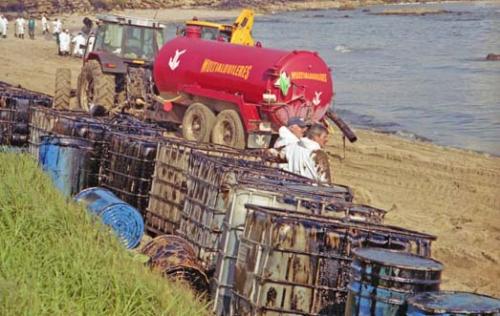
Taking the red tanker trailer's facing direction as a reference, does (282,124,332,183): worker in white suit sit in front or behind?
behind

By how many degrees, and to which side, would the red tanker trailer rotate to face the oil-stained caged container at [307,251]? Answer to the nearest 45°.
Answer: approximately 135° to its left

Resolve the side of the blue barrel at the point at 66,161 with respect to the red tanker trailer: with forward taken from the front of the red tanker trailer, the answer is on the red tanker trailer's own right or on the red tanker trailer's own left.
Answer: on the red tanker trailer's own left

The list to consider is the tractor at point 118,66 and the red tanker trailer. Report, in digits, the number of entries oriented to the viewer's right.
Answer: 0

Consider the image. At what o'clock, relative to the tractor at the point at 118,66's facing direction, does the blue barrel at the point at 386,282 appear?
The blue barrel is roughly at 7 o'clock from the tractor.

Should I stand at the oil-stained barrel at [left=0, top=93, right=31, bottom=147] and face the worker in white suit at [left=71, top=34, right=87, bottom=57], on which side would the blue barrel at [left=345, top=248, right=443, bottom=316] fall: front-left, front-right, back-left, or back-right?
back-right

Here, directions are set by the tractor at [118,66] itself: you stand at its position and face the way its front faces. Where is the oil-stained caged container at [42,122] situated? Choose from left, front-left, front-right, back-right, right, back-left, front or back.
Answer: back-left

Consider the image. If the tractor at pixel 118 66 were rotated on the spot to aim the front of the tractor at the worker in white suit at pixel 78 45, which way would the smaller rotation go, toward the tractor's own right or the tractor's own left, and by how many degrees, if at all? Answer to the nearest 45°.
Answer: approximately 45° to the tractor's own right

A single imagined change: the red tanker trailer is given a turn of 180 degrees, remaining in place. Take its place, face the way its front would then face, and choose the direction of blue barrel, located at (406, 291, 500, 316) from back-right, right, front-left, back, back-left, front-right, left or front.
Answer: front-right

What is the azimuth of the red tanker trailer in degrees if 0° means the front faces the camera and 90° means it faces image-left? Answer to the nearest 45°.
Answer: approximately 135°

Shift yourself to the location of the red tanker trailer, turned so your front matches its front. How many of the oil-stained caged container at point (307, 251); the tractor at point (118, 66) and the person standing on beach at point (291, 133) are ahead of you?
1

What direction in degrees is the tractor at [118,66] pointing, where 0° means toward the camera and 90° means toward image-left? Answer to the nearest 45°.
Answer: approximately 135°

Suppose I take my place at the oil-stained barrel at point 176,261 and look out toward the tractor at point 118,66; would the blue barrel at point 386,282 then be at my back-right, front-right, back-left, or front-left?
back-right

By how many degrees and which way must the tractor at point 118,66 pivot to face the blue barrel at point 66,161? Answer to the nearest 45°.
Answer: approximately 135° to its left
